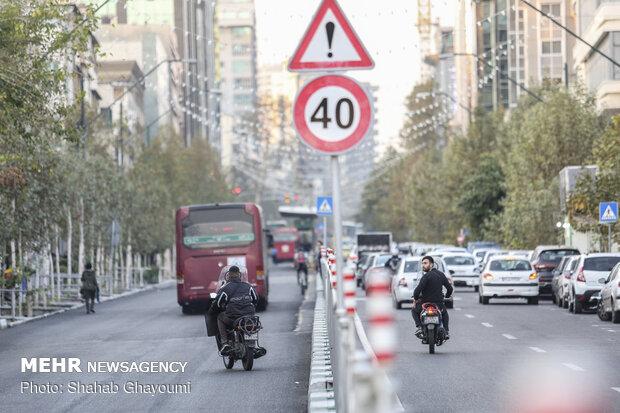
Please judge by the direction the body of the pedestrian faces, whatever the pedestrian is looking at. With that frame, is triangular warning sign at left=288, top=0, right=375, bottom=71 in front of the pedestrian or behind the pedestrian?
behind

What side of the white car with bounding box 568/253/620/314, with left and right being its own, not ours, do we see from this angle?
back

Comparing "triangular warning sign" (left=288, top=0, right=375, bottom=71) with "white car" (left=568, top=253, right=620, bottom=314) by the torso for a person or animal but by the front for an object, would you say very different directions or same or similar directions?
very different directions

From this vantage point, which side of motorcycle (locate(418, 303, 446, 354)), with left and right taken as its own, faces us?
back

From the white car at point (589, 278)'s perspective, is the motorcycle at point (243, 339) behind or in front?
behind

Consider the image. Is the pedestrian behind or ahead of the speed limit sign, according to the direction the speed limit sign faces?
behind

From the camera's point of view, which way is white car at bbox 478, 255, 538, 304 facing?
away from the camera

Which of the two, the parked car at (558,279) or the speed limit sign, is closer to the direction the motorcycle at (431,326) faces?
the parked car

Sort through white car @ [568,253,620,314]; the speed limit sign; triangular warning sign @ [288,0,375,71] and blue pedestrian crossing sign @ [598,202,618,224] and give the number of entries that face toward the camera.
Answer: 3

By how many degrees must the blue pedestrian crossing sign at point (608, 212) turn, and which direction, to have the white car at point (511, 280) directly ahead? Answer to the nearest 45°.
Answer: approximately 90° to its right
